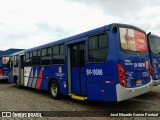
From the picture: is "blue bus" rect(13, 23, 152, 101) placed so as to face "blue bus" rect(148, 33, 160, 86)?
no
